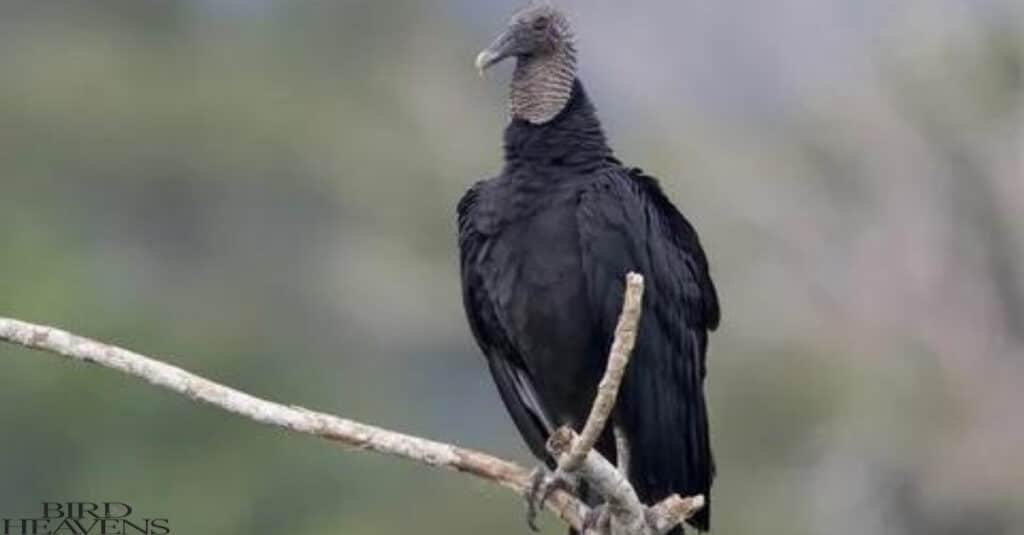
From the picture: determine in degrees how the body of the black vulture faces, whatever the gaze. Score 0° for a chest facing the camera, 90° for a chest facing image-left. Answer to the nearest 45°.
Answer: approximately 45°
